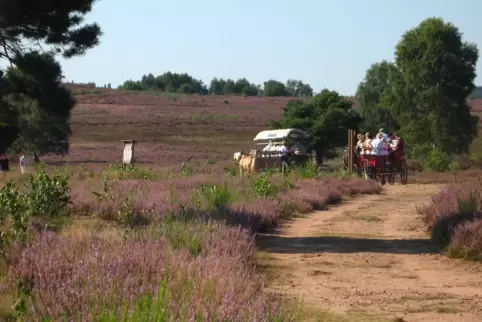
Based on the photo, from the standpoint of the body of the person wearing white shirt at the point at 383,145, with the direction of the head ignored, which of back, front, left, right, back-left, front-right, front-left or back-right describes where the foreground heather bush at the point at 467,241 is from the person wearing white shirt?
back

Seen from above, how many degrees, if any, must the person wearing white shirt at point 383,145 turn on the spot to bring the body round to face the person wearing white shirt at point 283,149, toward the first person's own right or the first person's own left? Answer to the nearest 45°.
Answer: approximately 45° to the first person's own left
